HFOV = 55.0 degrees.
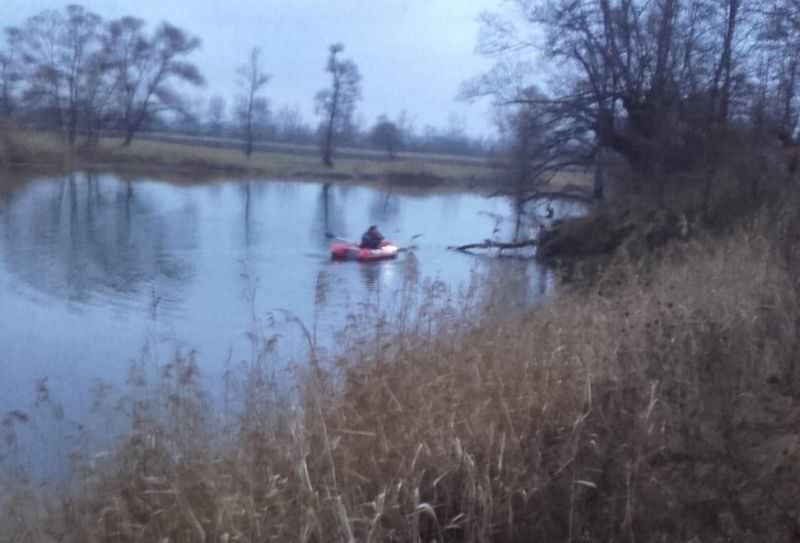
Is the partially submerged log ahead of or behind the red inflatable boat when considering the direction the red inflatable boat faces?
ahead

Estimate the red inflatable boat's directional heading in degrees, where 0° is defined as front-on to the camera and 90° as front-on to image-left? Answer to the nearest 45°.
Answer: approximately 270°
